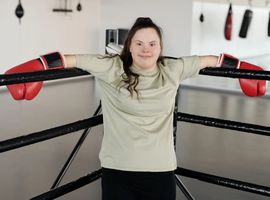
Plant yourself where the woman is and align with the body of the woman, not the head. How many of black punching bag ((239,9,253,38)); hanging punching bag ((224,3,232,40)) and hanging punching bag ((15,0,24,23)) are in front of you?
0

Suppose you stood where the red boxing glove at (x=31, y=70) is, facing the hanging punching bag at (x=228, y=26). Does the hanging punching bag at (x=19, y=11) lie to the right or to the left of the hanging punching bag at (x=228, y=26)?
left

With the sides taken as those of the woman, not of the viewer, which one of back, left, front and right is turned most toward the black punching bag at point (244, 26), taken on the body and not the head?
back

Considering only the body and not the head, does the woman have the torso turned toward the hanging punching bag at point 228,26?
no

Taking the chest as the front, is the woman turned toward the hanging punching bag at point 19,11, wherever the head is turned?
no

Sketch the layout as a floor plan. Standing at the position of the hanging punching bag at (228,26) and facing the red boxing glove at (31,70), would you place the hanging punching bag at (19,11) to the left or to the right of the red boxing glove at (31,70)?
right

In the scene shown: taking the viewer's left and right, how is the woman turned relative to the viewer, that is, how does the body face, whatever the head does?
facing the viewer

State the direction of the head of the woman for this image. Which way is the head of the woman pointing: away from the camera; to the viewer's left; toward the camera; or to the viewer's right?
toward the camera
